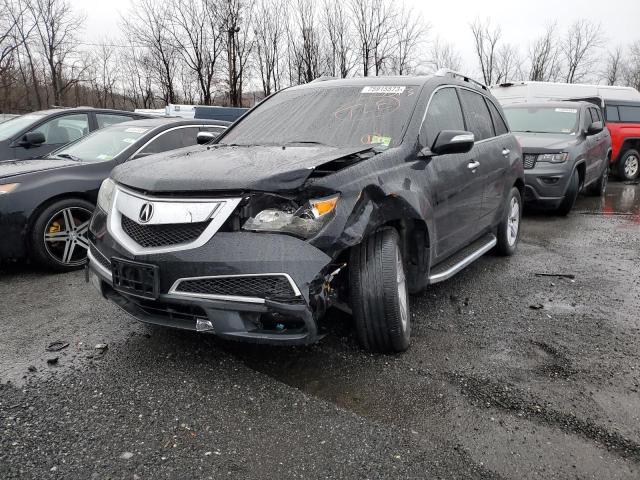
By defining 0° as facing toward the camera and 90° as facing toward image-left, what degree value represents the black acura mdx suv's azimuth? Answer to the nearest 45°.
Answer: approximately 45°

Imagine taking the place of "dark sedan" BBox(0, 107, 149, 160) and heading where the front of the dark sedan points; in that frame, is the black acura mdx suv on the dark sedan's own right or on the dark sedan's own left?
on the dark sedan's own left

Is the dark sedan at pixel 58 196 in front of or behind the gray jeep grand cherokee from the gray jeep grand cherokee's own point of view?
in front

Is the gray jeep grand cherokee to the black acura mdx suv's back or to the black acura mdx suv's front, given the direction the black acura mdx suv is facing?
to the back

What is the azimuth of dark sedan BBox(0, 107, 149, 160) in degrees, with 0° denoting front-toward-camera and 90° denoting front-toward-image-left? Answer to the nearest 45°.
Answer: approximately 45°

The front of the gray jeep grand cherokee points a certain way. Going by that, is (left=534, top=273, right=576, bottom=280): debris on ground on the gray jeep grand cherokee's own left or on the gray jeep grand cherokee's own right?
on the gray jeep grand cherokee's own left

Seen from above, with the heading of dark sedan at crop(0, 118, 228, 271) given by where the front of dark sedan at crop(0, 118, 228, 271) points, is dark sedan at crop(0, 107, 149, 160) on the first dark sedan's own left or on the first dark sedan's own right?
on the first dark sedan's own right

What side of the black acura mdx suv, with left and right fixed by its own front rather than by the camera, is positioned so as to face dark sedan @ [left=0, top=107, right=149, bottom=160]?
right
